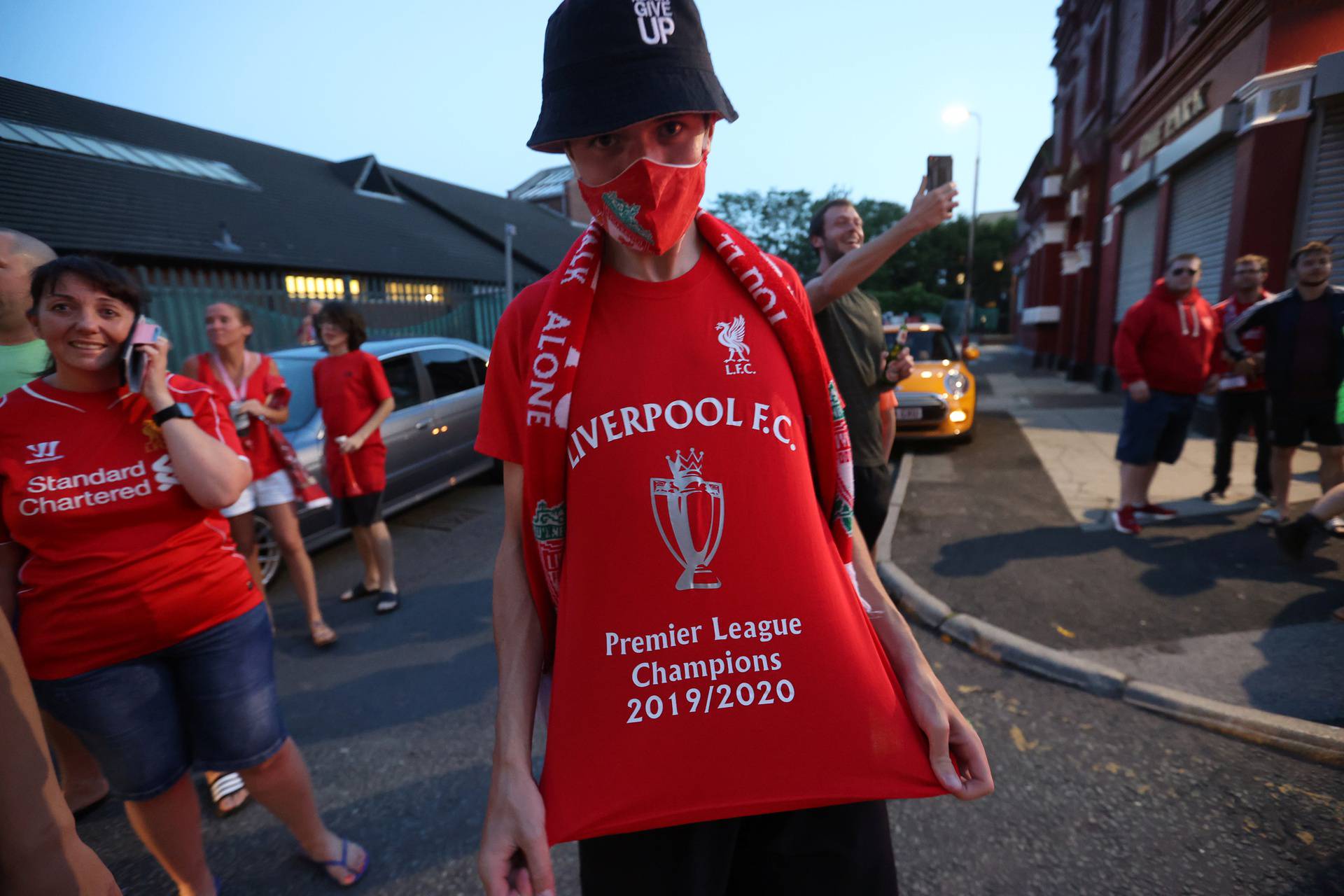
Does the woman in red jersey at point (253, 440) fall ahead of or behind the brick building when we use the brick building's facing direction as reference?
ahead

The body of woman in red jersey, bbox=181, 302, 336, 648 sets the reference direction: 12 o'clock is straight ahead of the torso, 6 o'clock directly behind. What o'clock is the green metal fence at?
The green metal fence is roughly at 6 o'clock from the woman in red jersey.

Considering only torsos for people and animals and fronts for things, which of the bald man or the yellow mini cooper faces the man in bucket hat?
the yellow mini cooper

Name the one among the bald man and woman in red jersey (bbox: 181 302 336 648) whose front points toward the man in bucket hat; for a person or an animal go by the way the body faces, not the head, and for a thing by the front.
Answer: the woman in red jersey
